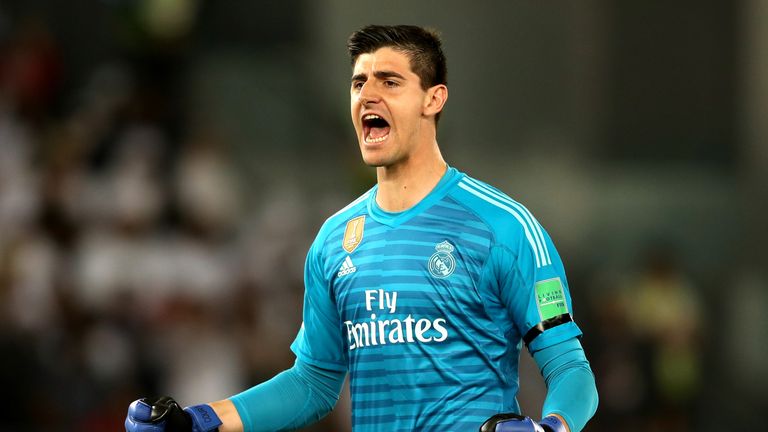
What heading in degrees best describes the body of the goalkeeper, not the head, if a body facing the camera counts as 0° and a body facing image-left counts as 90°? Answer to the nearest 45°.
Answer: approximately 45°

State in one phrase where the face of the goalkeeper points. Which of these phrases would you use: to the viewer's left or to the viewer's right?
to the viewer's left

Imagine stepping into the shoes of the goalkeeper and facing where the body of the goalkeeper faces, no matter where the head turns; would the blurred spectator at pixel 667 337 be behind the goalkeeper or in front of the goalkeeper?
behind
